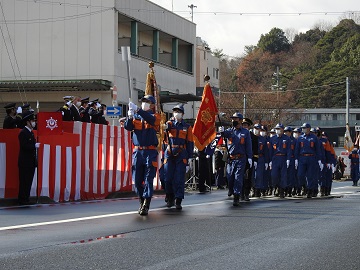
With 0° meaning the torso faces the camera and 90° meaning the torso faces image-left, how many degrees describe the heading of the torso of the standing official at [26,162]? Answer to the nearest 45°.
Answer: approximately 270°

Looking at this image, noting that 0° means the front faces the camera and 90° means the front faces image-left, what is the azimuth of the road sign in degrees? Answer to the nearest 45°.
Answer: approximately 0°

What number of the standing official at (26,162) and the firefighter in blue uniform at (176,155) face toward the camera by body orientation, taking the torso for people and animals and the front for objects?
1

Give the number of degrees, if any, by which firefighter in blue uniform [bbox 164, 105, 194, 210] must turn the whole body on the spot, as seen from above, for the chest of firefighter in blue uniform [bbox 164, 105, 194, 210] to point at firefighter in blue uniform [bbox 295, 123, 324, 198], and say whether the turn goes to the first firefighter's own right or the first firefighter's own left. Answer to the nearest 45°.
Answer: approximately 135° to the first firefighter's own left

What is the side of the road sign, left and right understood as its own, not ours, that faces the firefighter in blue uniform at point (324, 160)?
left

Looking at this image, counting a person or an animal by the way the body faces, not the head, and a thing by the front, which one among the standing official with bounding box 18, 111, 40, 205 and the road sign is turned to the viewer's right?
the standing official

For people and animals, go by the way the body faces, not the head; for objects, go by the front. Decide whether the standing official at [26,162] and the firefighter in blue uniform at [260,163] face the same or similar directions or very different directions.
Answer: very different directions

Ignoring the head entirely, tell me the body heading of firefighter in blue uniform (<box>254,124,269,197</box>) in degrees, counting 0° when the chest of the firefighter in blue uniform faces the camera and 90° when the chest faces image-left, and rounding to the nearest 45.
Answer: approximately 45°

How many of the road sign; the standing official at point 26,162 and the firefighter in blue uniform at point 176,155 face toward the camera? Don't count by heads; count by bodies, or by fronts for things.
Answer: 2
